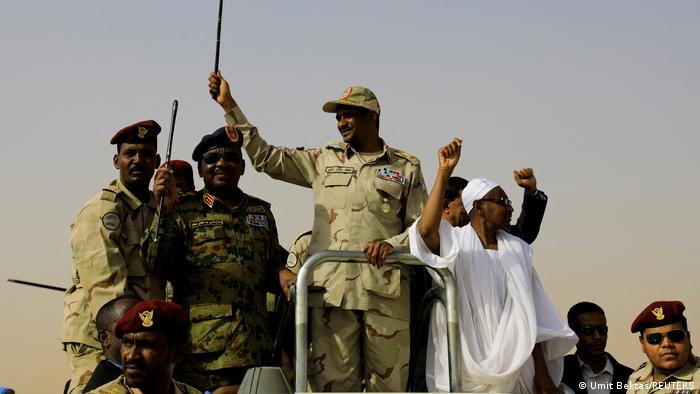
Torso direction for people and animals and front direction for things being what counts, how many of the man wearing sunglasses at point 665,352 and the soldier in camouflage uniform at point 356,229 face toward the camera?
2

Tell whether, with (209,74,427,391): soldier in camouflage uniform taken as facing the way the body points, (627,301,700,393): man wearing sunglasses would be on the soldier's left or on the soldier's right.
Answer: on the soldier's left

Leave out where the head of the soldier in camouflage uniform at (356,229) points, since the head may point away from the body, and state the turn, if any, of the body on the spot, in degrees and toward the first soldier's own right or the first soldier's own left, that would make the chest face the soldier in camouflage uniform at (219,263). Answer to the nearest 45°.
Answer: approximately 90° to the first soldier's own right

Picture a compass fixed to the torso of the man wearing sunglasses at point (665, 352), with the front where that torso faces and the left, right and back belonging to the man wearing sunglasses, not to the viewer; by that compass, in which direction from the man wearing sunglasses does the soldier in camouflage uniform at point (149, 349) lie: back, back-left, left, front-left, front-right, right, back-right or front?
front-right

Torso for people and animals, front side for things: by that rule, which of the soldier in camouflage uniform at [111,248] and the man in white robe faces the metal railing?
the soldier in camouflage uniform

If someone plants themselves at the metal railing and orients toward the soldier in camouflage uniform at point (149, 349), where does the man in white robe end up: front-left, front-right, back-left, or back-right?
back-left

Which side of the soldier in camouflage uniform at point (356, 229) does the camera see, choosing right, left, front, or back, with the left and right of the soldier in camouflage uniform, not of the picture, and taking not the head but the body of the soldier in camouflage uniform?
front

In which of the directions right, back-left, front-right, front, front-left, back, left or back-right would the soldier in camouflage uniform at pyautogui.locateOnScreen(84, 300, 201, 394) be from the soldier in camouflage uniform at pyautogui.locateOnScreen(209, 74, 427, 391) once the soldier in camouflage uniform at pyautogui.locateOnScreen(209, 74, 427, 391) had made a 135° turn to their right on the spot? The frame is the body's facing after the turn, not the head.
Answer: left

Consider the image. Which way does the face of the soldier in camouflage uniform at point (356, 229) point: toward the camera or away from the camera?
toward the camera

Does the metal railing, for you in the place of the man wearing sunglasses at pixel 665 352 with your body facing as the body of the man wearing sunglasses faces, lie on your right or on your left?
on your right

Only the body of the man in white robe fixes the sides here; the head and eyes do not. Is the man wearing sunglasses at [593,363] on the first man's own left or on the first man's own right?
on the first man's own left

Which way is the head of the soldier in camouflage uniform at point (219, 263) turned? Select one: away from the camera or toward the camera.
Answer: toward the camera

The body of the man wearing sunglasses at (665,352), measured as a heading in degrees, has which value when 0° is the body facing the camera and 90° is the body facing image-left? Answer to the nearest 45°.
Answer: approximately 0°
